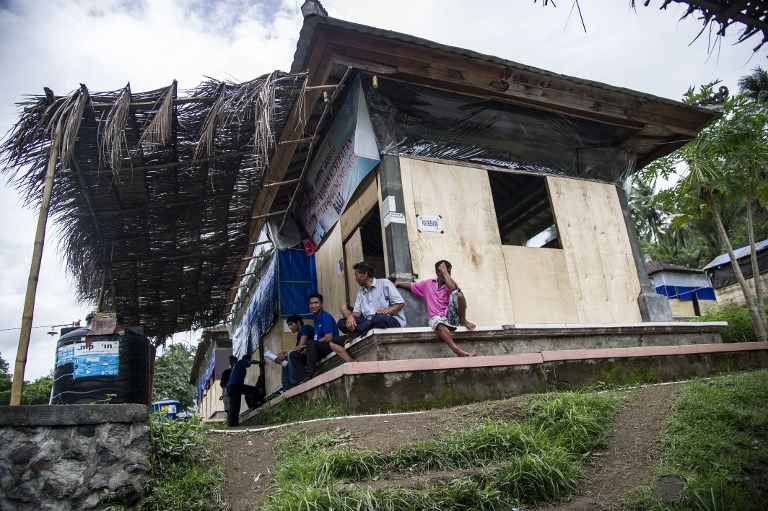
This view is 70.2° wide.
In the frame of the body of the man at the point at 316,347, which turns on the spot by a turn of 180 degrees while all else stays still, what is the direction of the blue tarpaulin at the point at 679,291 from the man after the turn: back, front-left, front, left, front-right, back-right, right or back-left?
front

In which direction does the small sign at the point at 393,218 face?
toward the camera

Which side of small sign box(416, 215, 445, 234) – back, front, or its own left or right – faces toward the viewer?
front

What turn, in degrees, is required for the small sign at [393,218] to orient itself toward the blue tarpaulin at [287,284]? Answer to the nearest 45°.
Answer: approximately 135° to its right

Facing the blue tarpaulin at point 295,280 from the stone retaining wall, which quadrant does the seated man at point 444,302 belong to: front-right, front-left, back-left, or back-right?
front-right
